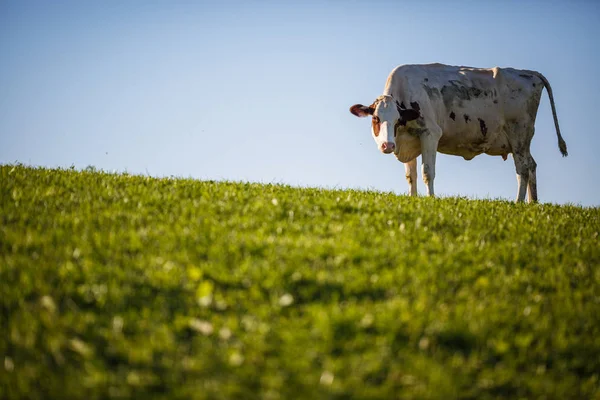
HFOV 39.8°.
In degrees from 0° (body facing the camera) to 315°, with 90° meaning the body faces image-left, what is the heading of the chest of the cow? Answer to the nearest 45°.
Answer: approximately 90°
